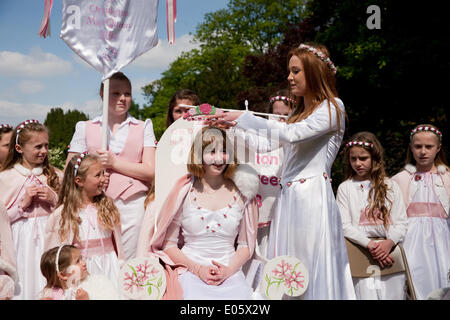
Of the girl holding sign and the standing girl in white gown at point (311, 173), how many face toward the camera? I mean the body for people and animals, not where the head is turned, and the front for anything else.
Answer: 1

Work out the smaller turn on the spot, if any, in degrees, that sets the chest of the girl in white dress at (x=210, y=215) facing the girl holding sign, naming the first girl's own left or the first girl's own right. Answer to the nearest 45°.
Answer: approximately 135° to the first girl's own right

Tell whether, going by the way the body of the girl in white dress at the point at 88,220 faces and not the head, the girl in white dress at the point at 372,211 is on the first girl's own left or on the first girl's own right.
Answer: on the first girl's own left

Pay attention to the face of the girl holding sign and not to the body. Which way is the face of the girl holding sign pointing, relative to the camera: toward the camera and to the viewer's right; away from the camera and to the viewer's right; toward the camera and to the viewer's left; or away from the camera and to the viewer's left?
toward the camera and to the viewer's right

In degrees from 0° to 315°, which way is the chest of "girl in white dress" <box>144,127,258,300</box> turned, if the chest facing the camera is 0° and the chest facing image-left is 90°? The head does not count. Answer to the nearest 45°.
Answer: approximately 0°

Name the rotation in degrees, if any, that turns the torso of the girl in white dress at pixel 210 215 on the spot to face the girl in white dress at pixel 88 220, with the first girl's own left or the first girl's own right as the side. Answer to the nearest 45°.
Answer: approximately 90° to the first girl's own right

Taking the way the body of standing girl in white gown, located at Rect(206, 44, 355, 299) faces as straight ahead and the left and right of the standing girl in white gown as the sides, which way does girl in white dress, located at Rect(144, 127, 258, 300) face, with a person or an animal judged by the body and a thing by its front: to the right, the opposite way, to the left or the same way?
to the left

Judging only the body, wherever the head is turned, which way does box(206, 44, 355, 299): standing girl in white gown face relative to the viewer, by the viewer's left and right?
facing to the left of the viewer
